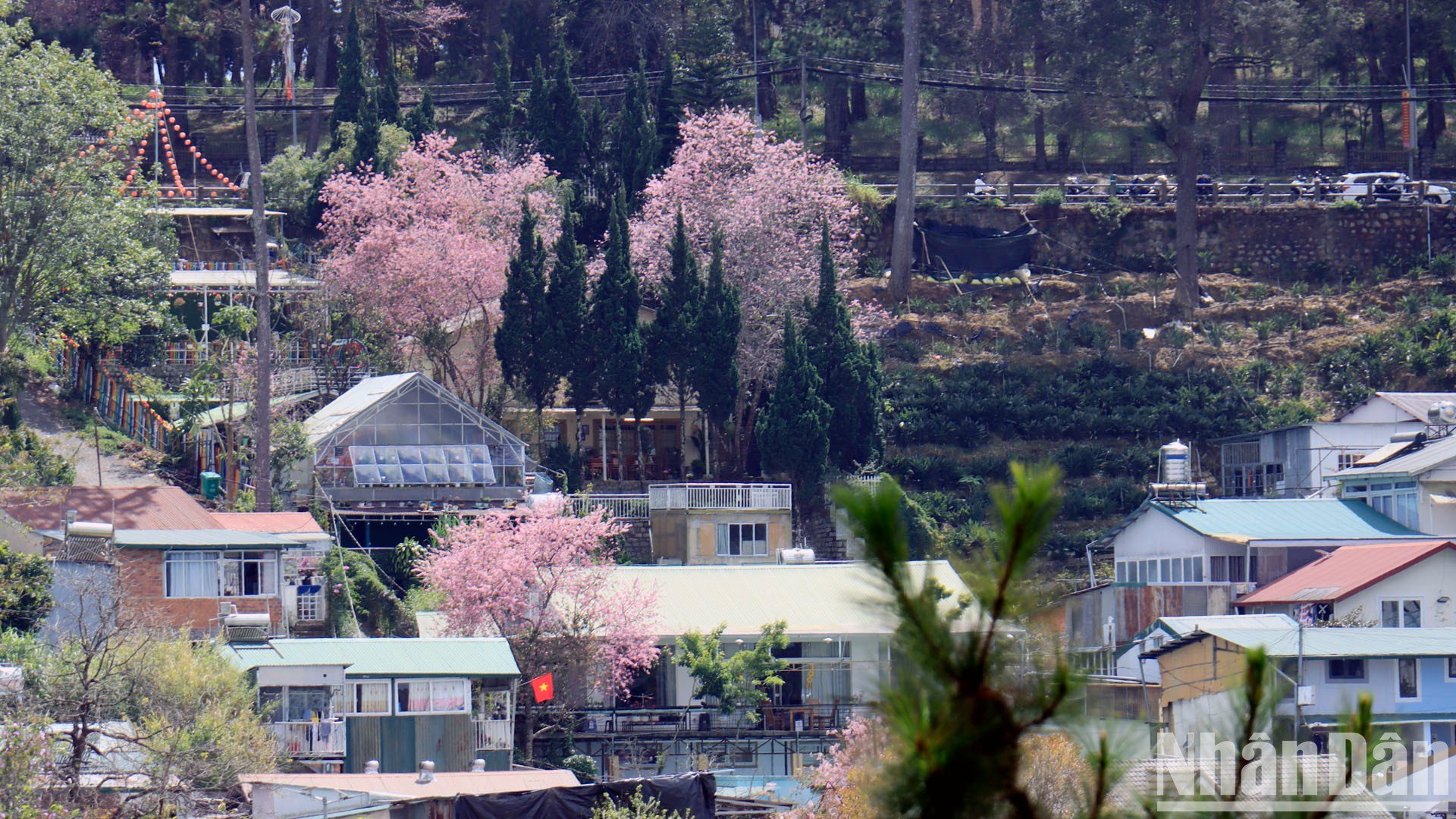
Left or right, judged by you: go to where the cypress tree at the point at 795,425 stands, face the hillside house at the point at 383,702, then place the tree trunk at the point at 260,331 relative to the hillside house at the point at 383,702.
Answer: right

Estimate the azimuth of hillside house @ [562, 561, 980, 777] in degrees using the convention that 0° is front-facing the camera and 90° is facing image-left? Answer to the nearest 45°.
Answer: approximately 0°

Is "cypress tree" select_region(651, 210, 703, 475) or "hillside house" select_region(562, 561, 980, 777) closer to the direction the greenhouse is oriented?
the hillside house

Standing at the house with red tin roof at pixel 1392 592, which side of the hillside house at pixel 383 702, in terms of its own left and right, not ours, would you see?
left

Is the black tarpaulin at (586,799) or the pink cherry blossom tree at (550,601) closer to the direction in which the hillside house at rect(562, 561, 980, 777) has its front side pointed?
the black tarpaulin
